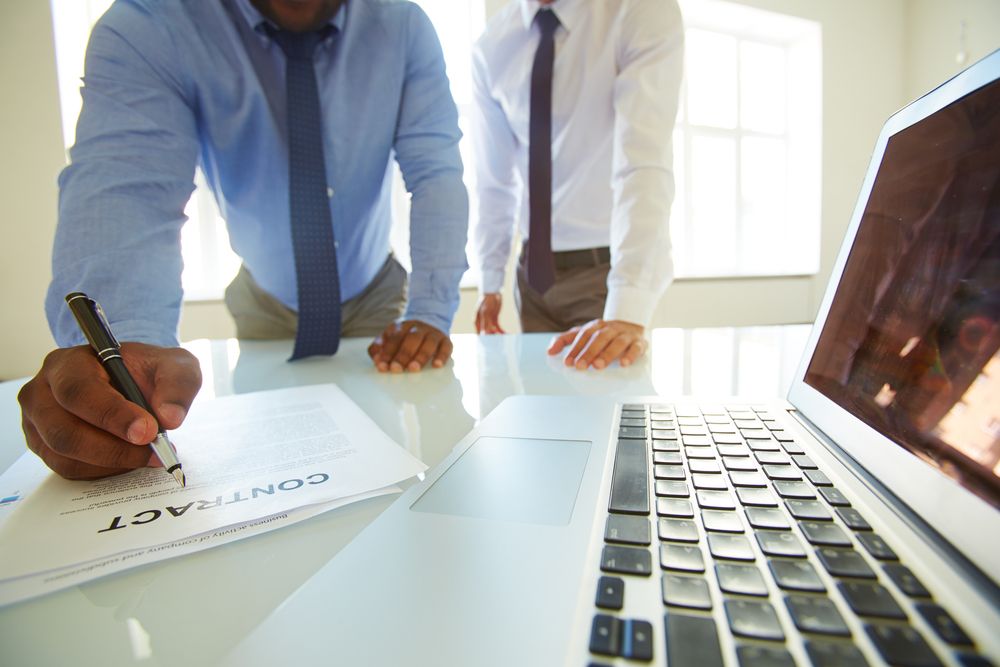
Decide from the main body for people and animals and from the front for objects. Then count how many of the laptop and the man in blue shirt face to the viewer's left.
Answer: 1

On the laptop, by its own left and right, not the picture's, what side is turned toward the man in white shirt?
right

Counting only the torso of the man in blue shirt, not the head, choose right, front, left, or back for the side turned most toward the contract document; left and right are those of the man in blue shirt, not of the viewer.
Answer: front

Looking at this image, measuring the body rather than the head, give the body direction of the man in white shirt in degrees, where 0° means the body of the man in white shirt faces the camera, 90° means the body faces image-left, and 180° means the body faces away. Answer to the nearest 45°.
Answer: approximately 45°

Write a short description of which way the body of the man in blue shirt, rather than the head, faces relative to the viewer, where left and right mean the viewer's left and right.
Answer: facing the viewer

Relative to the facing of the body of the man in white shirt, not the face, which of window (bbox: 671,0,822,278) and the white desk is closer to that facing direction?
the white desk

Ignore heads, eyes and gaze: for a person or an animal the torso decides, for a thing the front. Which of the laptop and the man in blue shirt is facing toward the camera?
the man in blue shirt

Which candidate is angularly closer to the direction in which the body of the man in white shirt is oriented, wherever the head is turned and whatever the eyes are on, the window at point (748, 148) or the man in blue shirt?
the man in blue shirt

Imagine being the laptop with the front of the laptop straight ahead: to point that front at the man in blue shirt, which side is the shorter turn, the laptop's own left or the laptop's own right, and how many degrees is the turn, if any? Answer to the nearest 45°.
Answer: approximately 45° to the laptop's own right

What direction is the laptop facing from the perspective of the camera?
to the viewer's left

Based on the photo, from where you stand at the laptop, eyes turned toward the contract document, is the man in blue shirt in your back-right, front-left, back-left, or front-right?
front-right
